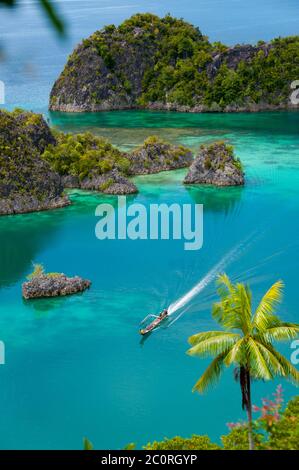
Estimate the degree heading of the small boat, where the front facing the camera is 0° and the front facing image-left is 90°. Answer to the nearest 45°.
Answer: approximately 45°

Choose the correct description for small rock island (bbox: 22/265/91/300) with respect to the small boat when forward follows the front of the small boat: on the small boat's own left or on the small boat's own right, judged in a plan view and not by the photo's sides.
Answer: on the small boat's own right

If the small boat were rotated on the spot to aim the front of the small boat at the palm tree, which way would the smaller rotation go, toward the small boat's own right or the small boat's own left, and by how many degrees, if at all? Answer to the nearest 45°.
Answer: approximately 45° to the small boat's own left
